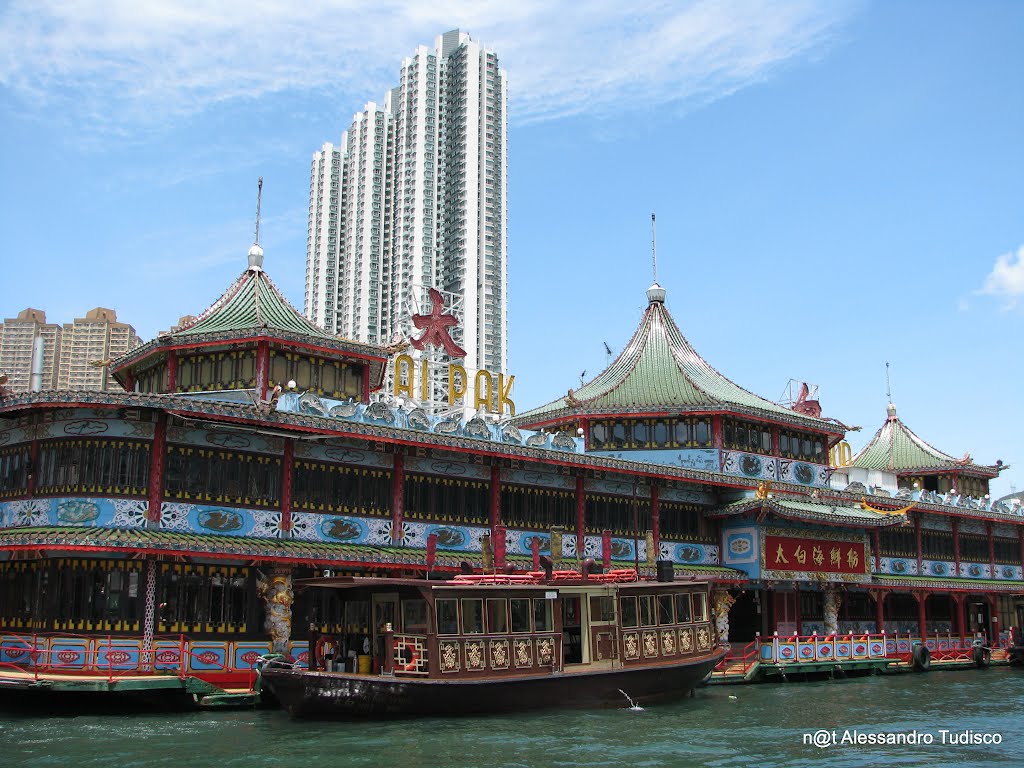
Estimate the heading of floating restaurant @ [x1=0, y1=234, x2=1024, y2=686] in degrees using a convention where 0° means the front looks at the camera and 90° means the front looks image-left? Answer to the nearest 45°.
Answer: approximately 315°

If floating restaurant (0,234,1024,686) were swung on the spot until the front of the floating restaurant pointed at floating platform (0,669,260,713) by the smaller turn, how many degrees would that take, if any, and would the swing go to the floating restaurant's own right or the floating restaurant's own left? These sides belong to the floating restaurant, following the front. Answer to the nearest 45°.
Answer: approximately 90° to the floating restaurant's own right

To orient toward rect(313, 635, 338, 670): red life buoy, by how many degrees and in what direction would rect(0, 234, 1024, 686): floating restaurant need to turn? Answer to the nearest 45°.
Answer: approximately 45° to its right
